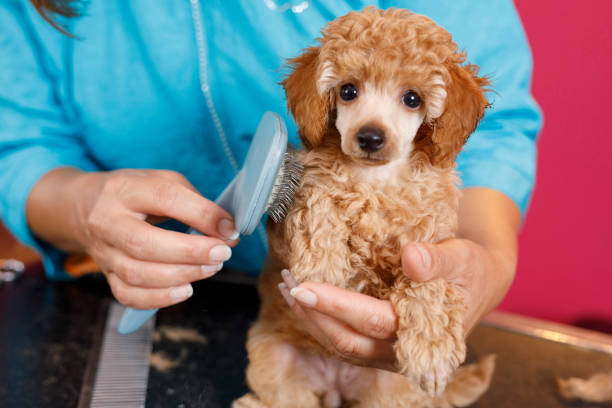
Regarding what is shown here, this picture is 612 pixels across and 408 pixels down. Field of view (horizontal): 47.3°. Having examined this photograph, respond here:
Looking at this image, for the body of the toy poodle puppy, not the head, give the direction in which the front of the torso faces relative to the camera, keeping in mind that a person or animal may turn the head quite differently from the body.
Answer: toward the camera
